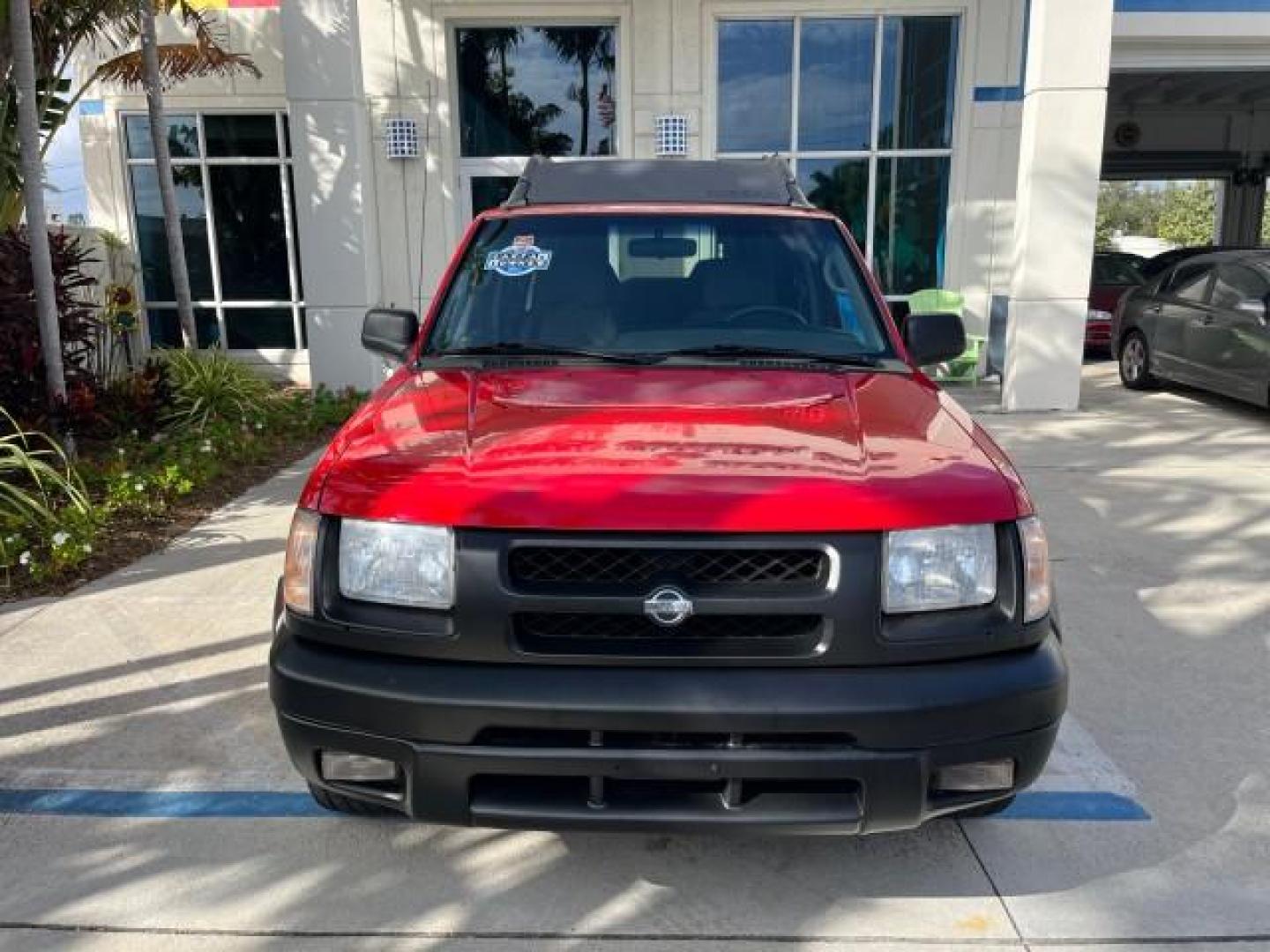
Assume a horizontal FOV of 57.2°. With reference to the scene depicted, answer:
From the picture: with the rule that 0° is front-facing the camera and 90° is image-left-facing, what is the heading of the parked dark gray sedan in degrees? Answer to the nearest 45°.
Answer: approximately 315°

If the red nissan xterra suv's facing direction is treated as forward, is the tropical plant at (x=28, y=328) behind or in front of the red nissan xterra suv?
behind

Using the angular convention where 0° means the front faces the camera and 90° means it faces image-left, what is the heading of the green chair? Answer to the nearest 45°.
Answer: approximately 315°

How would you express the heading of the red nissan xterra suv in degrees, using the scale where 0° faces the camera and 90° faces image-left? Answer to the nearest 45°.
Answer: approximately 0°

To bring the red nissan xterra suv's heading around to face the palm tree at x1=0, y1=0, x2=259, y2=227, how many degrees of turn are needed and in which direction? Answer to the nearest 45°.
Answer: approximately 135° to its right

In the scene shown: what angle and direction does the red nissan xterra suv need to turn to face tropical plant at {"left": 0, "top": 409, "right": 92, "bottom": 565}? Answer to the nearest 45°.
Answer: approximately 135° to its right

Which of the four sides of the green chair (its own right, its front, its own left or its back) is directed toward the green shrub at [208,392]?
right

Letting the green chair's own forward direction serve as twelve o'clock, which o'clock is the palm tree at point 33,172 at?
The palm tree is roughly at 3 o'clock from the green chair.
